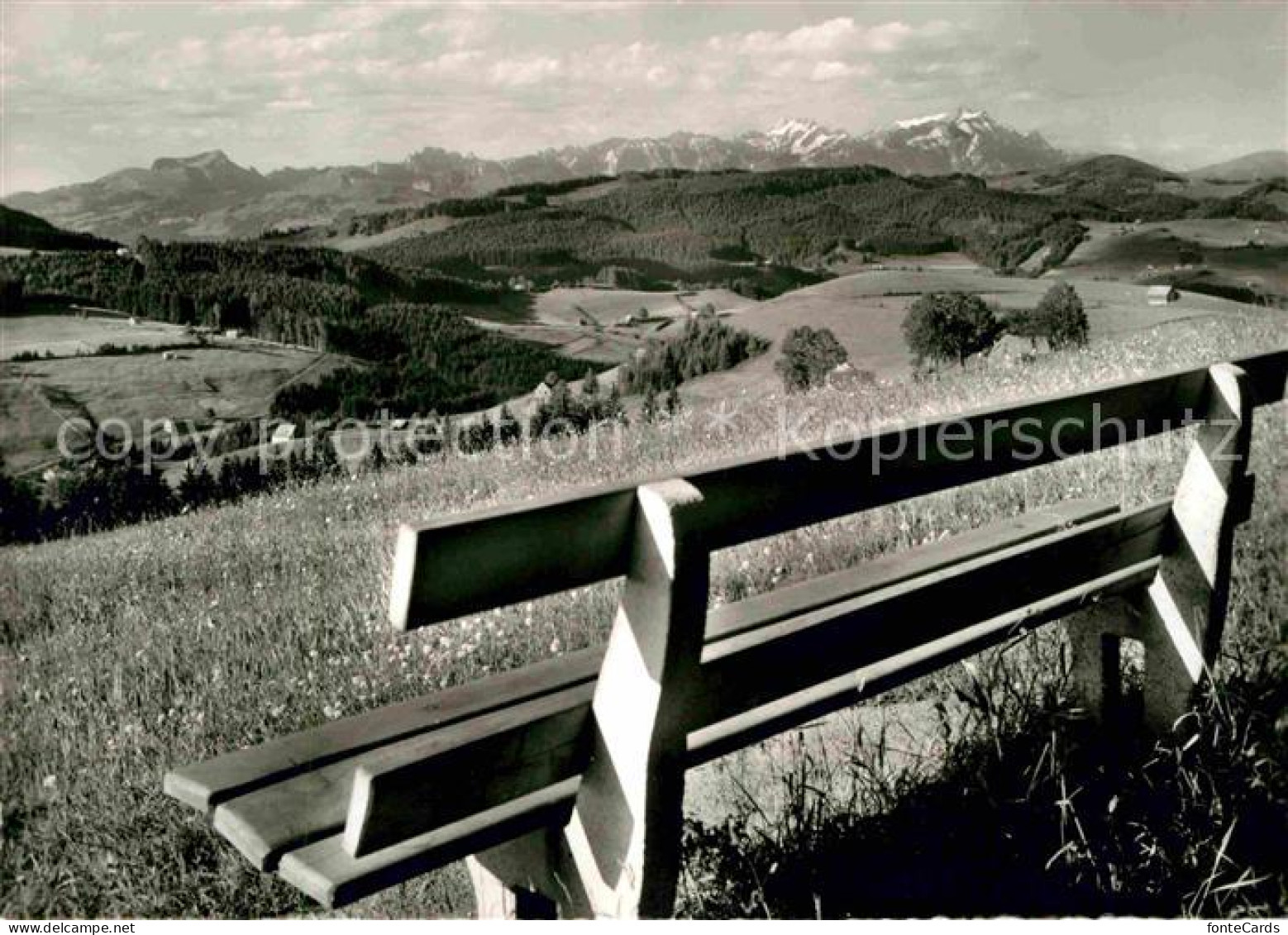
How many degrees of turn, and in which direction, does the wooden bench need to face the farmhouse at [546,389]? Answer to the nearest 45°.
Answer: approximately 45° to its right

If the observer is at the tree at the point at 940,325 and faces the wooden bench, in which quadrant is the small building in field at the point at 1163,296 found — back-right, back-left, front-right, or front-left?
back-left

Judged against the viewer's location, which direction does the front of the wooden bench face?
facing away from the viewer and to the left of the viewer

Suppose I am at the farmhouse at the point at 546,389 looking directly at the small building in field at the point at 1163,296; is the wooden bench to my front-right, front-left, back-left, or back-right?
back-right

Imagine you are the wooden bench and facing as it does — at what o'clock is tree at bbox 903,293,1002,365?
The tree is roughly at 2 o'clock from the wooden bench.

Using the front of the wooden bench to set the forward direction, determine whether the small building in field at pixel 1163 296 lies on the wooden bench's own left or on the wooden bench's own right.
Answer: on the wooden bench's own right

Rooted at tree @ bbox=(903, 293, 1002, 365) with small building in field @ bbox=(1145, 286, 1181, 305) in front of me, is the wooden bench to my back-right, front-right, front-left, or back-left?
back-right
